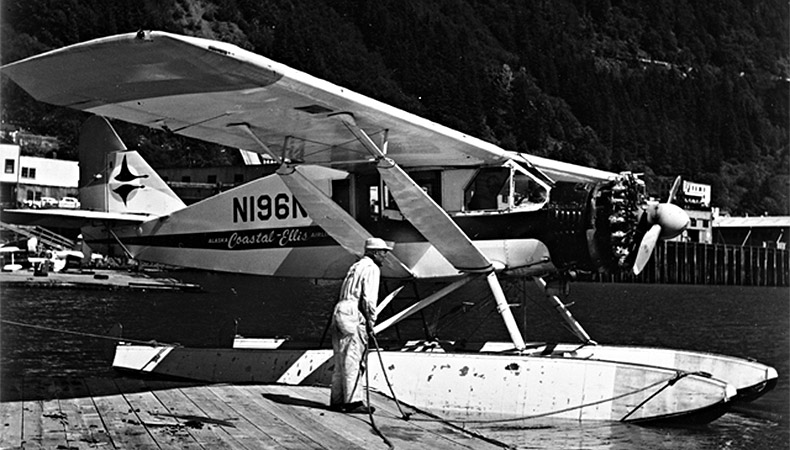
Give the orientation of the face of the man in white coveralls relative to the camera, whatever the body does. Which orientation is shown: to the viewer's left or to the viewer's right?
to the viewer's right

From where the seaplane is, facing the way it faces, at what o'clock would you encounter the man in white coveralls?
The man in white coveralls is roughly at 2 o'clock from the seaplane.

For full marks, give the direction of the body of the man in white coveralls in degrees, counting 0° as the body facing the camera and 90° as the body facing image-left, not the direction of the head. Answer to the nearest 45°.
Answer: approximately 270°

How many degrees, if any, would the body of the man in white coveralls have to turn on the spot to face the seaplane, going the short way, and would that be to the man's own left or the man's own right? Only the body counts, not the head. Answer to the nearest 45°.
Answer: approximately 90° to the man's own left
